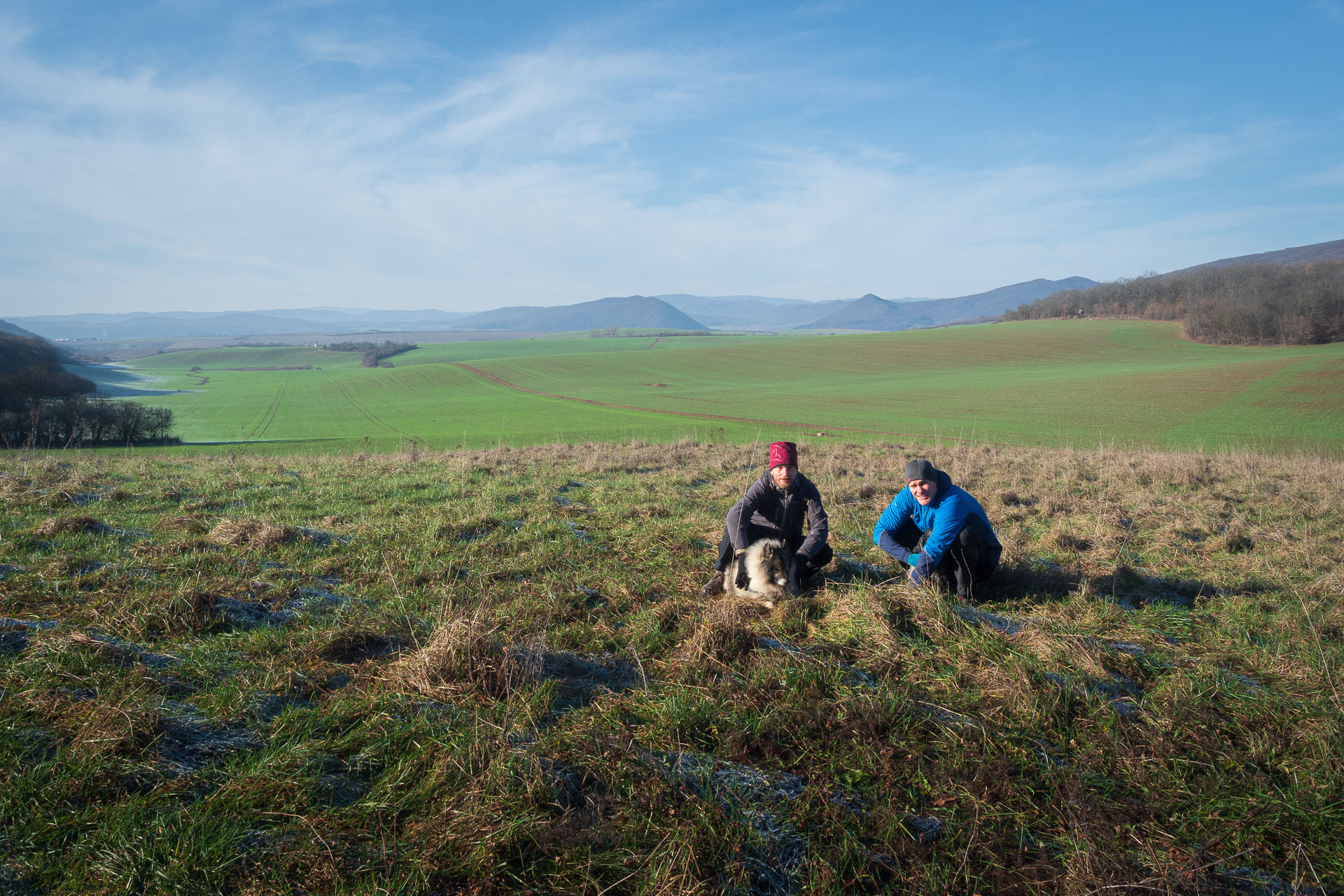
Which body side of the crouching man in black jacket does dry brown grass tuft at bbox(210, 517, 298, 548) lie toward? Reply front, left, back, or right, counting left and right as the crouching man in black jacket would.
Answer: right

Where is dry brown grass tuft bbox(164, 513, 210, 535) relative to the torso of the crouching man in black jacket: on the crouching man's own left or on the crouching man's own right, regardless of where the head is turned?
on the crouching man's own right

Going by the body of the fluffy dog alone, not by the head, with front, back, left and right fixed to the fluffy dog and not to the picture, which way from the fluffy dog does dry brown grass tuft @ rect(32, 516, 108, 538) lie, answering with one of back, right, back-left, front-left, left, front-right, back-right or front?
back-right

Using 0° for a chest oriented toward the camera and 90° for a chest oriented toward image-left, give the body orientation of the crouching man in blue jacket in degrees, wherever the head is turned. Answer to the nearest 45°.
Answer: approximately 45°

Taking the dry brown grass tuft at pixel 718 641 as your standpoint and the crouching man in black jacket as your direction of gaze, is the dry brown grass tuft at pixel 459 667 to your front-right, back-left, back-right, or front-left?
back-left

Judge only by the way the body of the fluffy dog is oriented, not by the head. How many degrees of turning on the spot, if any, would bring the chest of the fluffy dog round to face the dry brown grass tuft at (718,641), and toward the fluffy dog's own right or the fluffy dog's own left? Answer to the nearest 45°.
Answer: approximately 45° to the fluffy dog's own right

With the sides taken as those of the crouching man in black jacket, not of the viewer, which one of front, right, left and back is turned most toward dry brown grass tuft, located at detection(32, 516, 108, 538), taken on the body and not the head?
right
